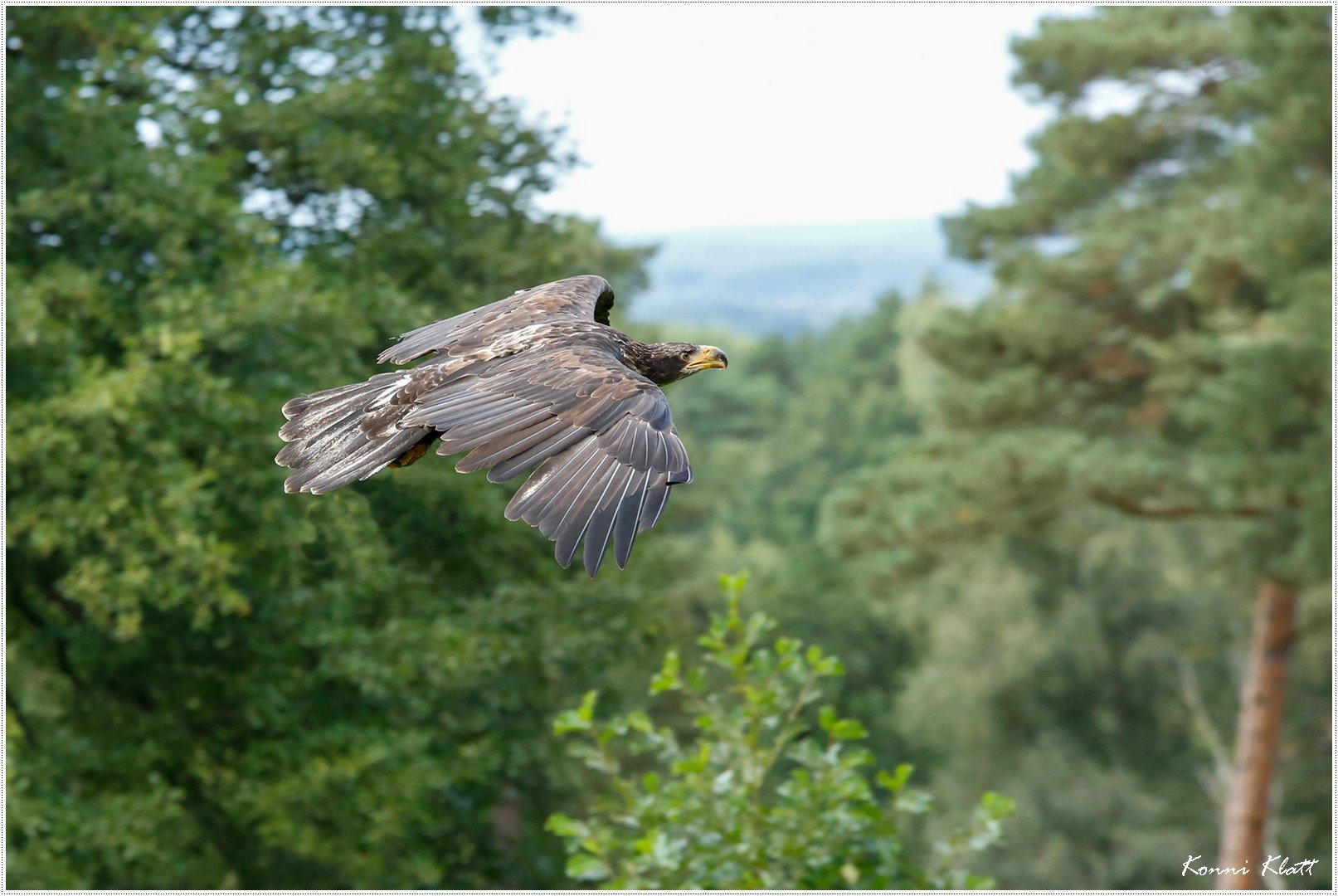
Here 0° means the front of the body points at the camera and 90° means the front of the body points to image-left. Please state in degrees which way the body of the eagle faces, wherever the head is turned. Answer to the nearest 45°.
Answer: approximately 270°

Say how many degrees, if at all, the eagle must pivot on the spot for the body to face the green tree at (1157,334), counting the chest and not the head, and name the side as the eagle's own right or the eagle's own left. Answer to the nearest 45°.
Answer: approximately 45° to the eagle's own left

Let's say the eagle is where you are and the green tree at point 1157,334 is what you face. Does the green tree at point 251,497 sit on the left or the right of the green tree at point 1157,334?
left
